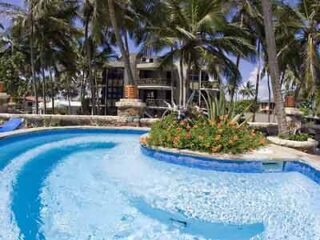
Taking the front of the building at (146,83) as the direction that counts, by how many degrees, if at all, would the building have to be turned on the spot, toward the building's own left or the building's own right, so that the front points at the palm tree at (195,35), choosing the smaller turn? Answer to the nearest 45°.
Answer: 0° — it already faces it

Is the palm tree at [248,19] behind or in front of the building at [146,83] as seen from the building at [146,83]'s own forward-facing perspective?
in front

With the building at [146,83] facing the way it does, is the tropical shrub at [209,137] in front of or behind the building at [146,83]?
in front

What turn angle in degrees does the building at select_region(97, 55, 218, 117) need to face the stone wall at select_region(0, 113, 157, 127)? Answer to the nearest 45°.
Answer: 0° — it already faces it

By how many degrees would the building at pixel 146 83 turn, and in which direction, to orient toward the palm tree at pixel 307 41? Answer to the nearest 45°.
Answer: approximately 45° to its left

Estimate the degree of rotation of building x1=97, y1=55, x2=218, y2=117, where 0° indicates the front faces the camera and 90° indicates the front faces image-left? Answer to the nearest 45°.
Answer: approximately 0°

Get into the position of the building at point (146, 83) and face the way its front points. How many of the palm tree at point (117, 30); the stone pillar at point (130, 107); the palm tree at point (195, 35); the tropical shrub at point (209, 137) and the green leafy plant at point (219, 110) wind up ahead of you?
5

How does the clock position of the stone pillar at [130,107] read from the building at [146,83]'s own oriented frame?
The stone pillar is roughly at 12 o'clock from the building.

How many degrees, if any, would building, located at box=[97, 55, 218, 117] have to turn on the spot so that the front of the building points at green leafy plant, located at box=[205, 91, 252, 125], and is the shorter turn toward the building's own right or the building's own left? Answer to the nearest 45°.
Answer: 0° — it already faces it

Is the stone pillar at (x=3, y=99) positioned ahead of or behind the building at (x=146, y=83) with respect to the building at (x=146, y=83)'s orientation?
ahead
